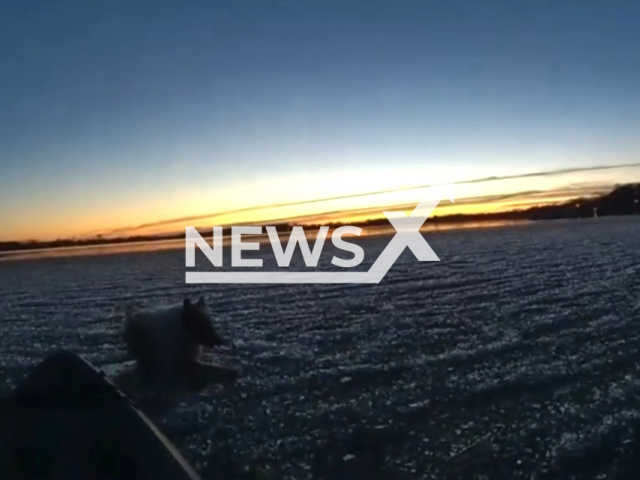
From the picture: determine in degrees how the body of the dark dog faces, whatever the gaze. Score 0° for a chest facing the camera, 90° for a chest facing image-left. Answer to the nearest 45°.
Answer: approximately 270°

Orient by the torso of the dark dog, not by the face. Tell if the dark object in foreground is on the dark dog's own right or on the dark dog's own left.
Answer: on the dark dog's own right
